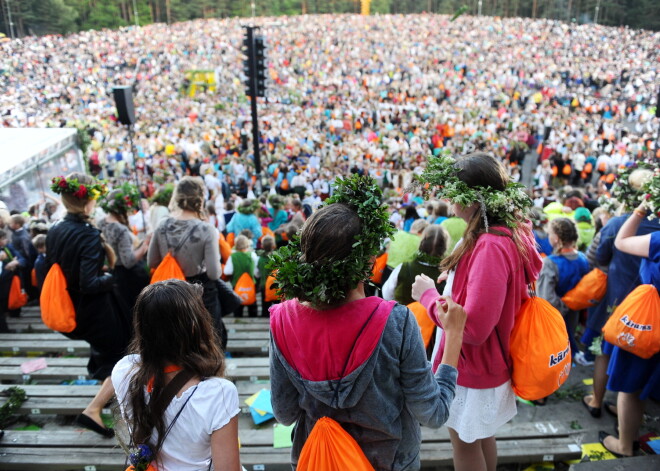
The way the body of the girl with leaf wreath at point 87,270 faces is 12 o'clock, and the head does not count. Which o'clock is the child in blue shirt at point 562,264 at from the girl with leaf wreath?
The child in blue shirt is roughly at 2 o'clock from the girl with leaf wreath.

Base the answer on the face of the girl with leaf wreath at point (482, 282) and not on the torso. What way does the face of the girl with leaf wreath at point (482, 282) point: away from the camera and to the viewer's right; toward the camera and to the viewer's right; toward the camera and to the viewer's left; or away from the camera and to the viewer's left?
away from the camera and to the viewer's left

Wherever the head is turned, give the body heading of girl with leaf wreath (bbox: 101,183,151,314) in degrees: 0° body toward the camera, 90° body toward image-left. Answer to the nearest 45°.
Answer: approximately 225°

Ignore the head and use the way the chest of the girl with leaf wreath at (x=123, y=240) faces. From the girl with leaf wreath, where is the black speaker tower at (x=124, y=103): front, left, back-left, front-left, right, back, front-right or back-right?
front-left

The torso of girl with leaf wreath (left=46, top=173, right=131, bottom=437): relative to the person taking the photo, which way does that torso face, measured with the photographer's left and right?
facing away from the viewer and to the right of the viewer
